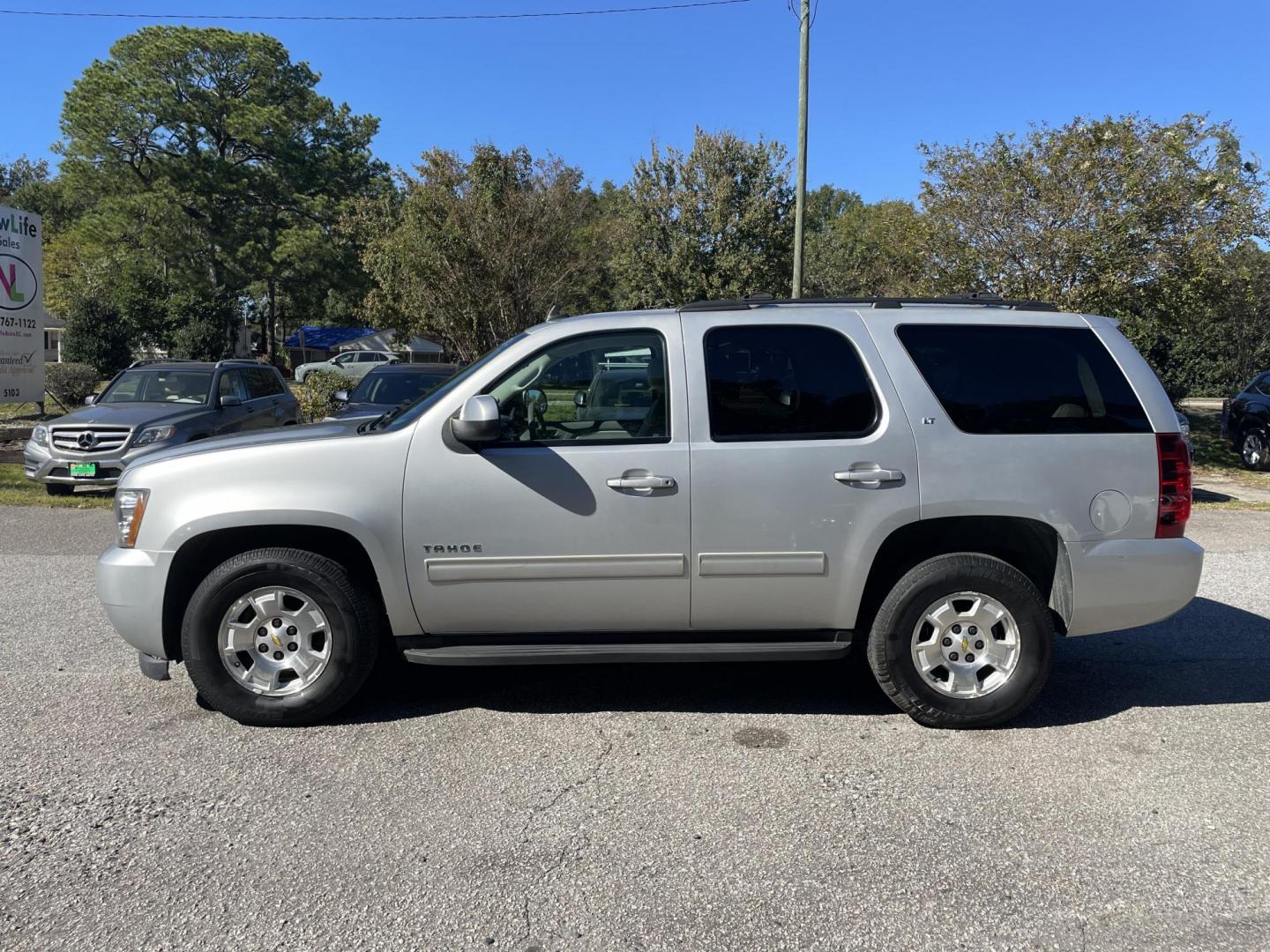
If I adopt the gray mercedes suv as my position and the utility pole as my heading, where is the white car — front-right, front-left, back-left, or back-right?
front-left

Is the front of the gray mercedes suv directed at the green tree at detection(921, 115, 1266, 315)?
no

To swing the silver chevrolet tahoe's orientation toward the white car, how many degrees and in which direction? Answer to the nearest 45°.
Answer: approximately 90° to its right

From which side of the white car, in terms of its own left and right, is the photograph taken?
left

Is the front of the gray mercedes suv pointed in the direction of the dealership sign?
no

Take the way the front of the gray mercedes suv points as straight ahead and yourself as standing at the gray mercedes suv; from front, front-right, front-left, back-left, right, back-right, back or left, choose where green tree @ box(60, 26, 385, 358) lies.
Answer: back-right

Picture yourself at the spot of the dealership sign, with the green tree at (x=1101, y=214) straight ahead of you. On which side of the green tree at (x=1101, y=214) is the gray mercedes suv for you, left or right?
right

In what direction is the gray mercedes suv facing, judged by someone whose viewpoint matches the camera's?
facing the viewer and to the left of the viewer

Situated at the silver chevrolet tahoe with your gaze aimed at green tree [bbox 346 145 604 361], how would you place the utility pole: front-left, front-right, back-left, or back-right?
front-right

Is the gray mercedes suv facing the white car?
no

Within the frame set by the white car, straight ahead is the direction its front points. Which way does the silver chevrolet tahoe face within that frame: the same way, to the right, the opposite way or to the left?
the same way

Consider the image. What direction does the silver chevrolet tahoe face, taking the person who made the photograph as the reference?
facing to the left of the viewer

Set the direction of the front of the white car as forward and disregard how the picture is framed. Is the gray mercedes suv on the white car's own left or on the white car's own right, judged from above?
on the white car's own left
